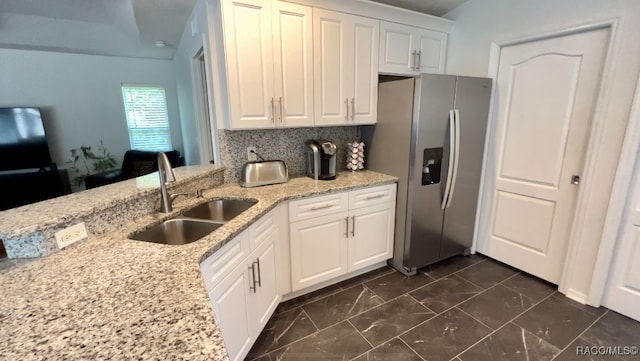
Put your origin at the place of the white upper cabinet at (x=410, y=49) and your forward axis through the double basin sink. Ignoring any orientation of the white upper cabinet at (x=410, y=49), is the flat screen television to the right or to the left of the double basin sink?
right

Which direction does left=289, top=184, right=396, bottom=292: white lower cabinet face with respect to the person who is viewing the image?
facing the viewer and to the right of the viewer

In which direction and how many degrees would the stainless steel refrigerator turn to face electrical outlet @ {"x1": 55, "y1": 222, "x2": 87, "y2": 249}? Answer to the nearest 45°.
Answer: approximately 90° to its right

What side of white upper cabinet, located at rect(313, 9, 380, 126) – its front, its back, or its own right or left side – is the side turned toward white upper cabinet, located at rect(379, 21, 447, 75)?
left

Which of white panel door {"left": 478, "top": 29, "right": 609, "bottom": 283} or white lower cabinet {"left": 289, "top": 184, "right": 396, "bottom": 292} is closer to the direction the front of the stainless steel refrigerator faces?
the white panel door

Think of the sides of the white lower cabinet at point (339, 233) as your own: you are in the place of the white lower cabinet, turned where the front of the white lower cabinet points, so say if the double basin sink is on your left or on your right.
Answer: on your right

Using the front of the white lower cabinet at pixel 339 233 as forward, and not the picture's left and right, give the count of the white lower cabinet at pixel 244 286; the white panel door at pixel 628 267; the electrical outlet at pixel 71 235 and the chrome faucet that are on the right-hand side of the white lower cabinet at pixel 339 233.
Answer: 3
